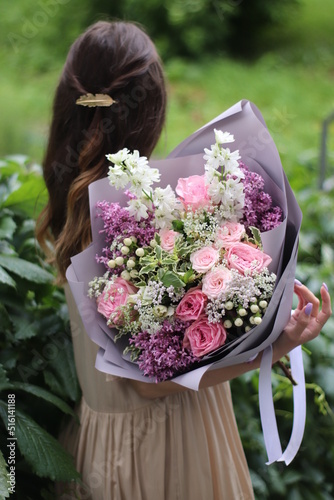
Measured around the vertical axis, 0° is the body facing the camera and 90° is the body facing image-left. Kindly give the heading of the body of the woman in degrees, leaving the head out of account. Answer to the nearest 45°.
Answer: approximately 225°

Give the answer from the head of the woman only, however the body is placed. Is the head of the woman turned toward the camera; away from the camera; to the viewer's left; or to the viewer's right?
away from the camera
